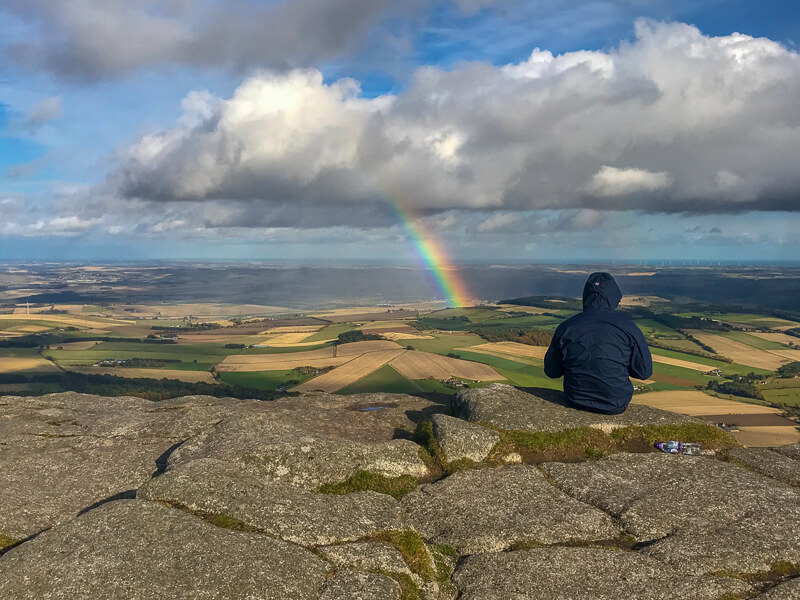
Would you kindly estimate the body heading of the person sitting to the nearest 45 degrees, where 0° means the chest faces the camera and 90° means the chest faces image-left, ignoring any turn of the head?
approximately 180°

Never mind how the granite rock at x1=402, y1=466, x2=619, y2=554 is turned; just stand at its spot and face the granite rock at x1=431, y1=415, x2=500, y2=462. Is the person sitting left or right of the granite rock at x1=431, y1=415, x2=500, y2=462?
right

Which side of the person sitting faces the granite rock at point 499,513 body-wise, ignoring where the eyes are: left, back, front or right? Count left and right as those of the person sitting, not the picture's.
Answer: back

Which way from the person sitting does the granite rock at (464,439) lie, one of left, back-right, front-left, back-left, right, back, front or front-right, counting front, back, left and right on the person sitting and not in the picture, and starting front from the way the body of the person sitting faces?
back-left

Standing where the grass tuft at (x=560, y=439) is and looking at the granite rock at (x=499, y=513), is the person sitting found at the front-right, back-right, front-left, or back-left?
back-left
